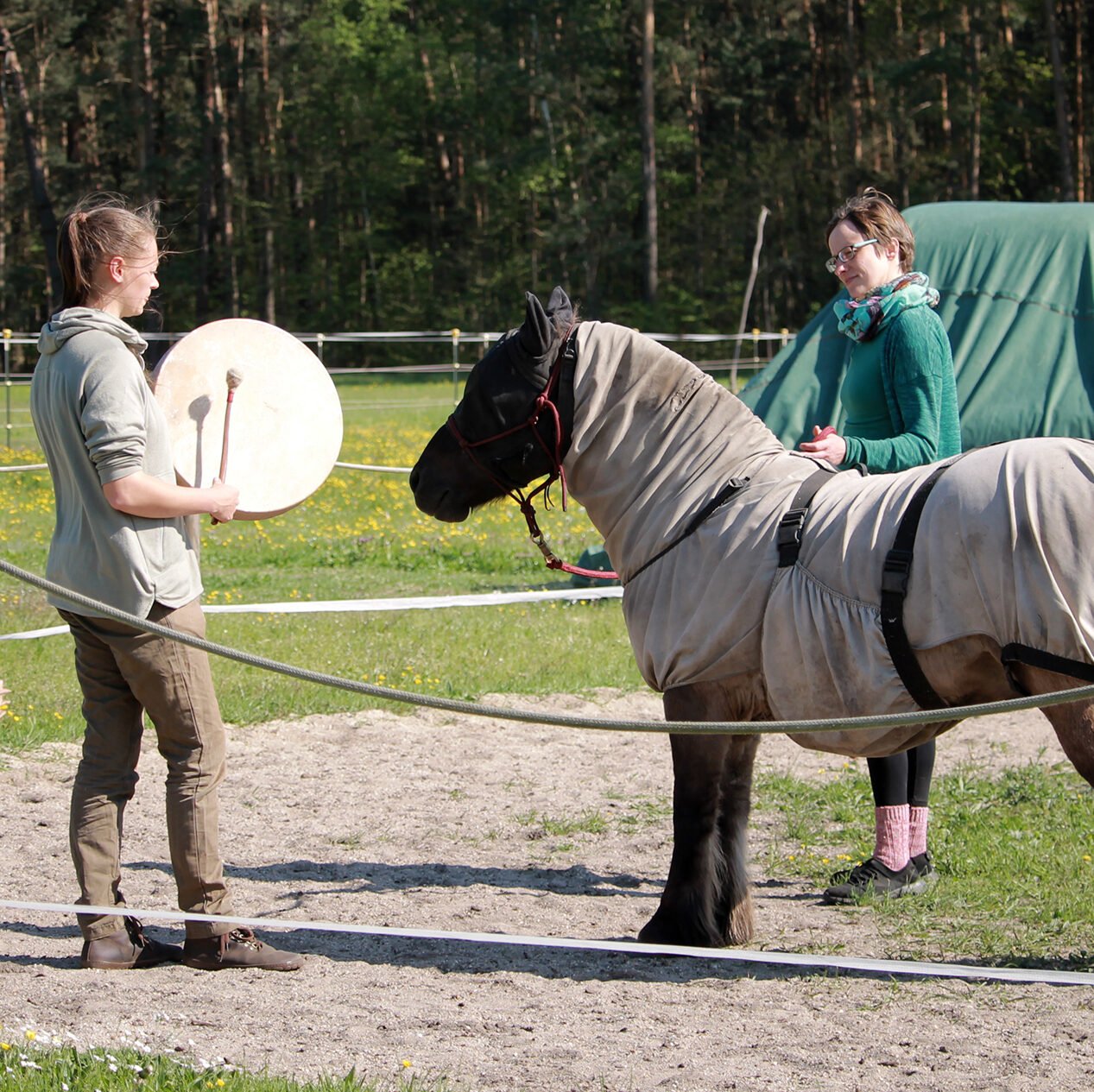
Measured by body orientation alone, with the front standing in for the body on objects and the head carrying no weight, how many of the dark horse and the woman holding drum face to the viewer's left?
1

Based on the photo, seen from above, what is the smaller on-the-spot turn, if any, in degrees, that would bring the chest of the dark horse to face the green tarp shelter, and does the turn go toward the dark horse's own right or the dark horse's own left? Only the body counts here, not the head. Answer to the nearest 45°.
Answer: approximately 90° to the dark horse's own right

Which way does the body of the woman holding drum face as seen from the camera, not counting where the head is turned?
to the viewer's right

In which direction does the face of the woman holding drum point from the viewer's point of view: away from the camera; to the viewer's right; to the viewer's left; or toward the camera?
to the viewer's right

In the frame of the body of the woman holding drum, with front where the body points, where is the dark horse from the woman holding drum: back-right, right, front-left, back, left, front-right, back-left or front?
front

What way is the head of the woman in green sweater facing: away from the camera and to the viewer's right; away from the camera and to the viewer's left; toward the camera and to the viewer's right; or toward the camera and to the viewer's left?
toward the camera and to the viewer's left

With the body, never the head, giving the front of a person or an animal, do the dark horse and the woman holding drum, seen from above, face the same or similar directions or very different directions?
very different directions

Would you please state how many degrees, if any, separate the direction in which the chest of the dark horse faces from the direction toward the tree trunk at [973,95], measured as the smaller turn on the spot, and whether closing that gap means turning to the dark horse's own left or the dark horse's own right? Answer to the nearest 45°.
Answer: approximately 90° to the dark horse's own right

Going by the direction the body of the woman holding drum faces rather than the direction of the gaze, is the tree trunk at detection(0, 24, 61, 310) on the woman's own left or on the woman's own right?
on the woman's own left

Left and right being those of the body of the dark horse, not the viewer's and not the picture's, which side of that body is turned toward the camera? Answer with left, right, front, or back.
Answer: left
